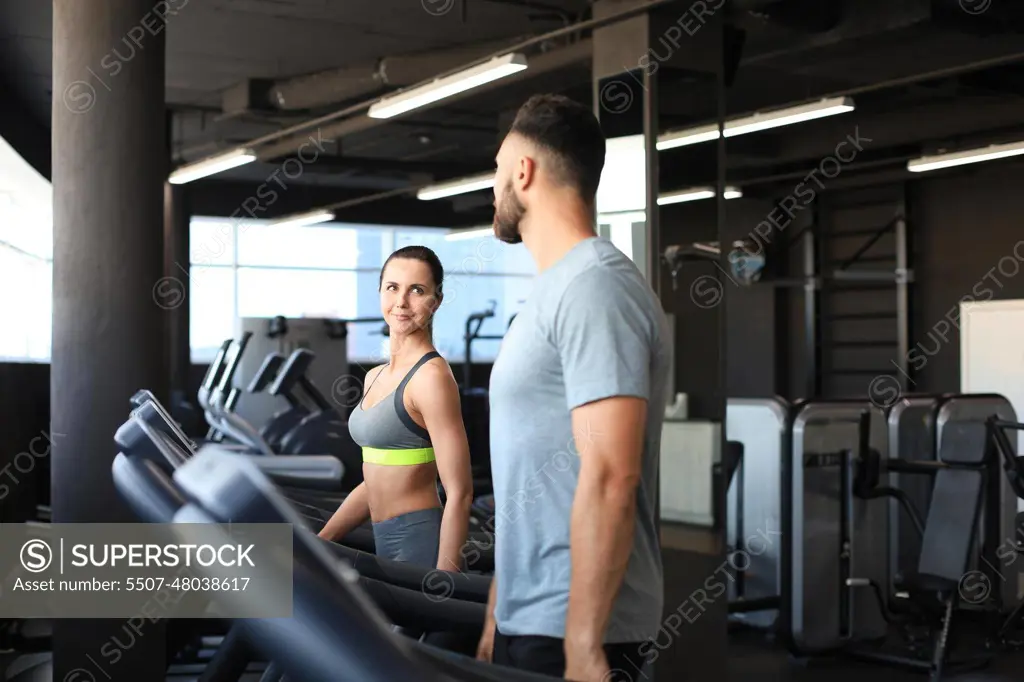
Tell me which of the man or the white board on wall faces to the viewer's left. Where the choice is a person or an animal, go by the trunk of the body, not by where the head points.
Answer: the man

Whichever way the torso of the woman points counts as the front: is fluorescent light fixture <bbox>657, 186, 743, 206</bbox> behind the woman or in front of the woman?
behind

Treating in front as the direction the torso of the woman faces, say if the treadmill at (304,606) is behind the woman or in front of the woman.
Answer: in front

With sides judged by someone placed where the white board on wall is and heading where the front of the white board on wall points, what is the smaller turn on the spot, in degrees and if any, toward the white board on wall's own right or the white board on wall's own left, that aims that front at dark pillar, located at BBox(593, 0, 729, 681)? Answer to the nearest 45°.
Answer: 0° — it already faces it

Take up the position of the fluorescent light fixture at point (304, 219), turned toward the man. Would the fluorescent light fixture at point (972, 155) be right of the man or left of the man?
left

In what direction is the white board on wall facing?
toward the camera

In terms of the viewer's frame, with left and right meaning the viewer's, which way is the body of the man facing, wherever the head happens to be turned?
facing to the left of the viewer

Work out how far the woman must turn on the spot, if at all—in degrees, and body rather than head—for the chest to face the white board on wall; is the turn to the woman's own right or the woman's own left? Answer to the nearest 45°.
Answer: approximately 180°

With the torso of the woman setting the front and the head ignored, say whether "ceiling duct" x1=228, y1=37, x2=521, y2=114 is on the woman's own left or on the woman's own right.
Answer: on the woman's own right

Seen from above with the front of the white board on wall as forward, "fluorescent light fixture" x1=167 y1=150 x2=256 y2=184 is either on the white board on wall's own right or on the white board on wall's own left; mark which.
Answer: on the white board on wall's own right

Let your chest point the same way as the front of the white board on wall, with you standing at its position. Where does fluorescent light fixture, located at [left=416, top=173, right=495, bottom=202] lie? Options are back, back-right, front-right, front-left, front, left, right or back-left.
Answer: right

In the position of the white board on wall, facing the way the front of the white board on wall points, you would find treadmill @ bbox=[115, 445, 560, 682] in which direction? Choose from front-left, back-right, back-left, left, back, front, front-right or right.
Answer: front

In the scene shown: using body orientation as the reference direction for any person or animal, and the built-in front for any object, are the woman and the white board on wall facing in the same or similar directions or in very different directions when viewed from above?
same or similar directions
